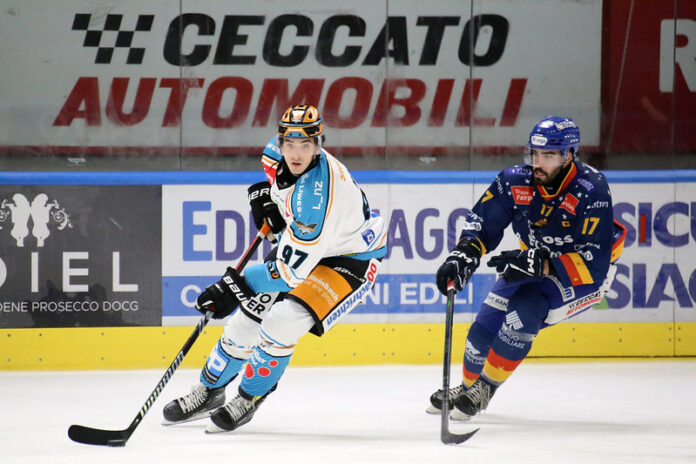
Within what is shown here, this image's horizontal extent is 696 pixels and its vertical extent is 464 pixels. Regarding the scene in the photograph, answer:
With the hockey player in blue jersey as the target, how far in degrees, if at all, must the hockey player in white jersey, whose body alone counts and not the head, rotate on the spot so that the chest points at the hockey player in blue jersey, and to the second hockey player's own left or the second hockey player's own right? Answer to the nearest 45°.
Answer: approximately 135° to the second hockey player's own left

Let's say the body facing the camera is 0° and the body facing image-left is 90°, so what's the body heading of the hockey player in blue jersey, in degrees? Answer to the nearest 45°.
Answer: approximately 45°

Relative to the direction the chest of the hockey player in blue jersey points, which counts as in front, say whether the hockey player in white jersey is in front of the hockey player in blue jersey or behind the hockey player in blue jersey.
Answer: in front

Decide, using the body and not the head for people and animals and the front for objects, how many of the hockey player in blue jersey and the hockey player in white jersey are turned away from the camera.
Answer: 0

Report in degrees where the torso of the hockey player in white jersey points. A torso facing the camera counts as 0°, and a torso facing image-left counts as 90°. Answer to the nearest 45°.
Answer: approximately 45°
